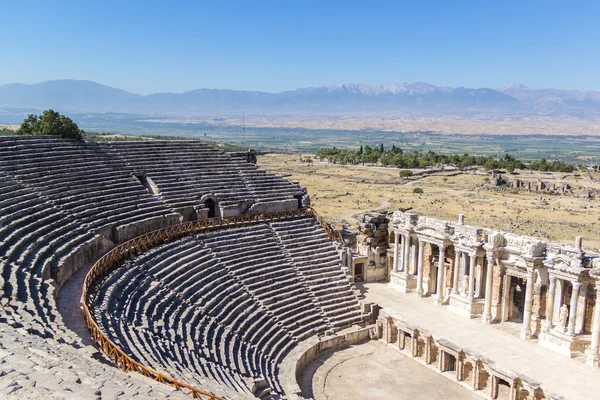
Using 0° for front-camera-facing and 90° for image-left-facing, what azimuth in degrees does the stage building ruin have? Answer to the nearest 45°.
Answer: approximately 45°

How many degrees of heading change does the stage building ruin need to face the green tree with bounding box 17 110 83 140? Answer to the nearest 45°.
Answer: approximately 45° to its right
